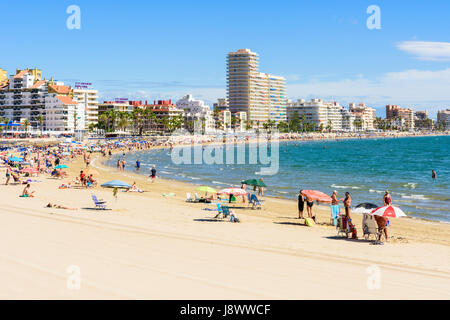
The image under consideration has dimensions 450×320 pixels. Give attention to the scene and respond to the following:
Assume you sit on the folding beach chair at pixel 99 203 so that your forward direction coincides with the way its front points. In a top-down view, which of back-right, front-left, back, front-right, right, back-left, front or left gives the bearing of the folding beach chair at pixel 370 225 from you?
front-right

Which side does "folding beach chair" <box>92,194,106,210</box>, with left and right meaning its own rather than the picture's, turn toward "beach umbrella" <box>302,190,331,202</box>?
front

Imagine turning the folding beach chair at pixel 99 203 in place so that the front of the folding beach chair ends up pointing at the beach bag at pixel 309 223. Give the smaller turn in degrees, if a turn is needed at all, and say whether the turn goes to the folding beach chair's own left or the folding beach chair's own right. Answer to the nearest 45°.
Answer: approximately 45° to the folding beach chair's own right

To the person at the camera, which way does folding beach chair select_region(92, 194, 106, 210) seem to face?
facing to the right of the viewer

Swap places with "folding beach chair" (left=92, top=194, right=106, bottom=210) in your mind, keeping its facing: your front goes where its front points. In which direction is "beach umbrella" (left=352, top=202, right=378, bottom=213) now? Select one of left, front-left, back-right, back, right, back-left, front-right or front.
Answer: front-right

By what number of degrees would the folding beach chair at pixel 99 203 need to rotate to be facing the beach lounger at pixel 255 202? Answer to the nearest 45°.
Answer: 0° — it already faces it

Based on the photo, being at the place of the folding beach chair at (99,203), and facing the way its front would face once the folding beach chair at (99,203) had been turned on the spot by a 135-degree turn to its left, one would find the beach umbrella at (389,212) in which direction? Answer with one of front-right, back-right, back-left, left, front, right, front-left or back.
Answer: back
